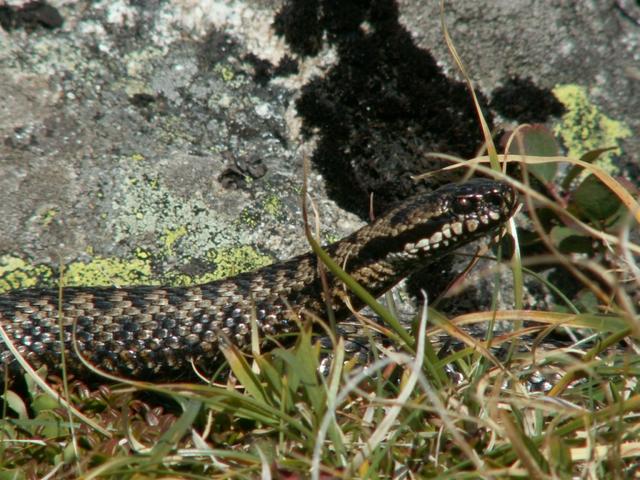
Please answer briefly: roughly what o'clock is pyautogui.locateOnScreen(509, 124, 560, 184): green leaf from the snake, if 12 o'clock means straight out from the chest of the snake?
The green leaf is roughly at 12 o'clock from the snake.

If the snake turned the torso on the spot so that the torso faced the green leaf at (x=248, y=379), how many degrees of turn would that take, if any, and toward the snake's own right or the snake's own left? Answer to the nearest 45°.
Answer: approximately 90° to the snake's own right

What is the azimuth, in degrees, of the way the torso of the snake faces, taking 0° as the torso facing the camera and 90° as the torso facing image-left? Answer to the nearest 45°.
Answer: approximately 270°

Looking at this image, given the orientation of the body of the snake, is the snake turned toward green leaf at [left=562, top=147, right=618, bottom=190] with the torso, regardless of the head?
yes

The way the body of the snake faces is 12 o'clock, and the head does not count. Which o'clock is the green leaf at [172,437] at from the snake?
The green leaf is roughly at 3 o'clock from the snake.
